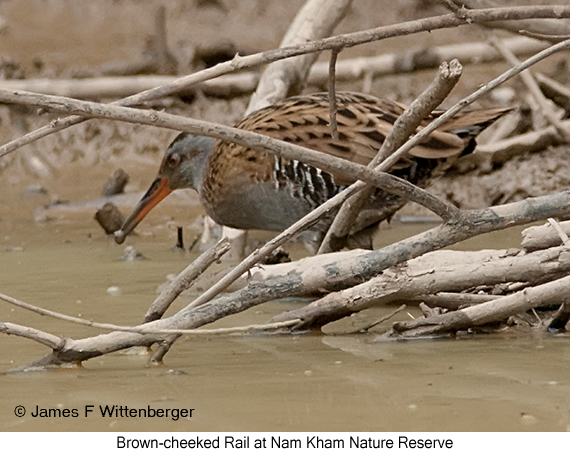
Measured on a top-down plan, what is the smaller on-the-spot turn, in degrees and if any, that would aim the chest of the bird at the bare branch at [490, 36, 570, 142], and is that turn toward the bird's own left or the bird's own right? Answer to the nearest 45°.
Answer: approximately 135° to the bird's own right

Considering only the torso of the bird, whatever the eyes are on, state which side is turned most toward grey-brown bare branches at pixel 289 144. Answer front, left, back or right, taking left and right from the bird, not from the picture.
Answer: left

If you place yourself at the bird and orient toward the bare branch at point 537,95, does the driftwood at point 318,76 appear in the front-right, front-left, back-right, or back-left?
front-left

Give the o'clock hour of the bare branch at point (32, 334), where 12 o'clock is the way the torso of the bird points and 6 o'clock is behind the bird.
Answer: The bare branch is roughly at 10 o'clock from the bird.

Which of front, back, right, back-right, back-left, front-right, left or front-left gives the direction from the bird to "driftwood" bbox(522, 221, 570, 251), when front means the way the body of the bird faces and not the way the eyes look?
back-left

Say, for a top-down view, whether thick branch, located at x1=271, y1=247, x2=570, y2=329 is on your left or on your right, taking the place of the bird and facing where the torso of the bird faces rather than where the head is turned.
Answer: on your left

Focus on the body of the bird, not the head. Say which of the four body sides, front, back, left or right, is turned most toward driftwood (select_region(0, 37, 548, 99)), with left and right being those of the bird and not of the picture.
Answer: right

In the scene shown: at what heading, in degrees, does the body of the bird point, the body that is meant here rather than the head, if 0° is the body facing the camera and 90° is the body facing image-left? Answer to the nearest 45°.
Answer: approximately 90°

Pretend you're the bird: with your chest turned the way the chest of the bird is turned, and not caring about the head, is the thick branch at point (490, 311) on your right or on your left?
on your left
